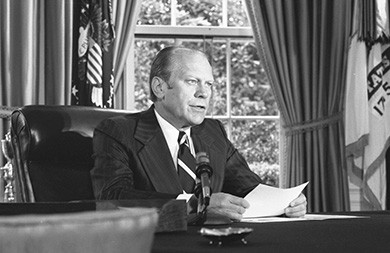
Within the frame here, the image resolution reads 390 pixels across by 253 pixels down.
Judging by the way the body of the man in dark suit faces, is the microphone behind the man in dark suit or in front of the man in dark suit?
in front

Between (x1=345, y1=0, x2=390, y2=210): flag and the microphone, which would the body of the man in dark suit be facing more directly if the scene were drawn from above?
the microphone

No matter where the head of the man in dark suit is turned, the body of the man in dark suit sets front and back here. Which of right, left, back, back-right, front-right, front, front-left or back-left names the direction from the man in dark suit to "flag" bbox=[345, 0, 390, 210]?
left

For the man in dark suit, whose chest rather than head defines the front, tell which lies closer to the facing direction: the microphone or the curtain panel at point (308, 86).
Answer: the microphone

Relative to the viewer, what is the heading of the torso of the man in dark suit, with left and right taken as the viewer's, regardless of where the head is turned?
facing the viewer and to the right of the viewer

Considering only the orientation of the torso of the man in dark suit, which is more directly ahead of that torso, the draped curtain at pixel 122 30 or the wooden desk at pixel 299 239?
the wooden desk

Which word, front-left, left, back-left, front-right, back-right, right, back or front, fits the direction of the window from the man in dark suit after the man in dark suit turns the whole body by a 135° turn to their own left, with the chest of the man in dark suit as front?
front
